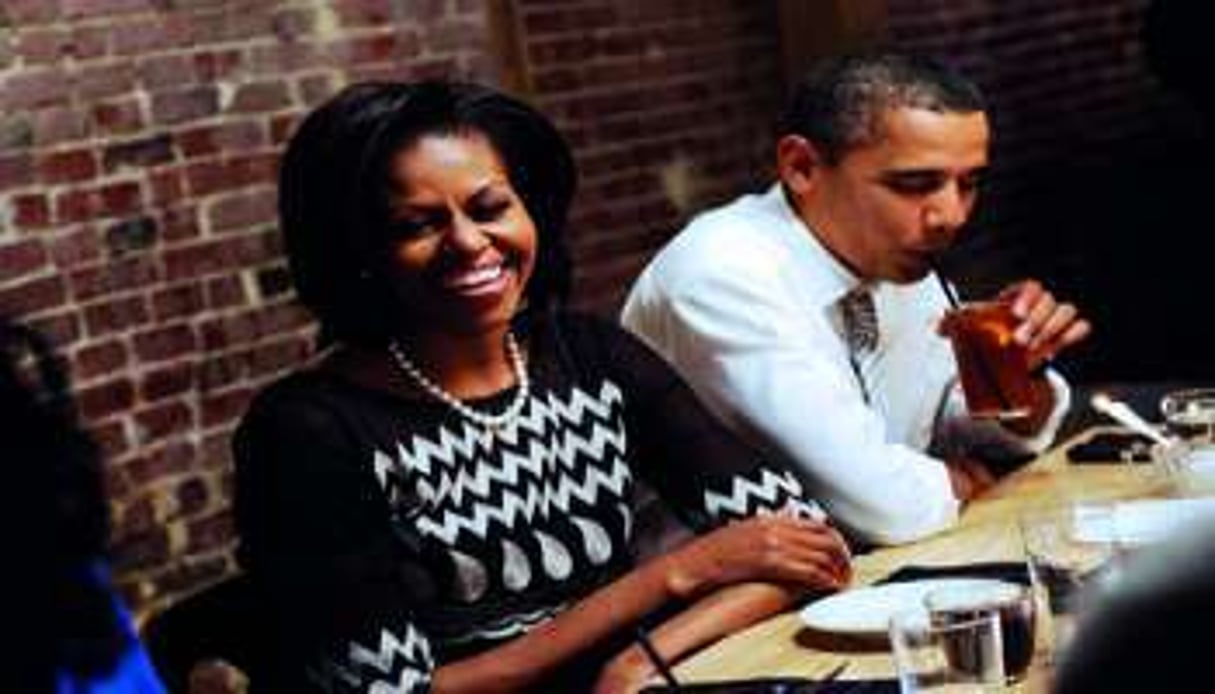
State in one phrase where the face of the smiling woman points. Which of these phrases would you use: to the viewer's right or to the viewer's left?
to the viewer's right

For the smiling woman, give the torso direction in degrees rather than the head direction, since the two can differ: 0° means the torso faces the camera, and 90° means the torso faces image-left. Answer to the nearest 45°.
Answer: approximately 315°

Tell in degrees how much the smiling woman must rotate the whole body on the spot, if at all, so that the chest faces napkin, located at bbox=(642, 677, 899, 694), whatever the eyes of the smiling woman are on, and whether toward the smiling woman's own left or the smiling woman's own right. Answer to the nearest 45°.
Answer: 0° — they already face it

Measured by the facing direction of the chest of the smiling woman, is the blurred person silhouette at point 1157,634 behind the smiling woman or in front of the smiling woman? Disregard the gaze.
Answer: in front

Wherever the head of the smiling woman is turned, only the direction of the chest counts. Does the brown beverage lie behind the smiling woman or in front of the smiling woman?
in front

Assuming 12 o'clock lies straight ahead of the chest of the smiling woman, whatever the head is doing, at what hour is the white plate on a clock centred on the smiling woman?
The white plate is roughly at 12 o'clock from the smiling woman.

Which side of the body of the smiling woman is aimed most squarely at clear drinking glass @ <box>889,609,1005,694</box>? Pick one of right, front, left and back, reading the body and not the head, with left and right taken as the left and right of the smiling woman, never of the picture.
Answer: front

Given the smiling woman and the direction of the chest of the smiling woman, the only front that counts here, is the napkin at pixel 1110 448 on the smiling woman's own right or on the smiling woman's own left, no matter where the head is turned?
on the smiling woman's own left
